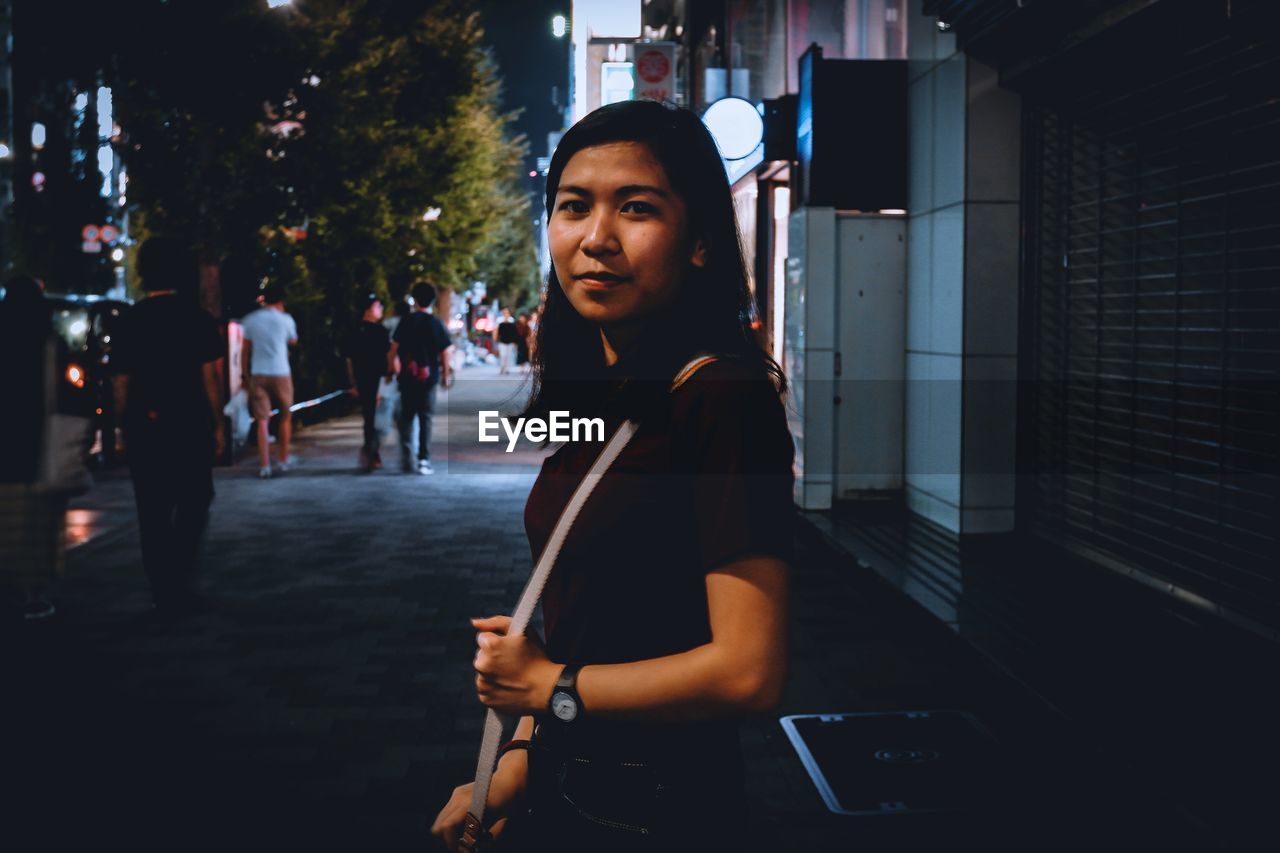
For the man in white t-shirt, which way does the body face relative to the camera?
away from the camera

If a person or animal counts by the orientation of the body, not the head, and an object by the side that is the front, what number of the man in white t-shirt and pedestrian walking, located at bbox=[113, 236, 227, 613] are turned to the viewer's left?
0

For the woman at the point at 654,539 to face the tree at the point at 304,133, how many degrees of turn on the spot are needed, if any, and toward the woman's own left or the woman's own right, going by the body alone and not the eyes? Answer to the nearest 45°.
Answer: approximately 135° to the woman's own right

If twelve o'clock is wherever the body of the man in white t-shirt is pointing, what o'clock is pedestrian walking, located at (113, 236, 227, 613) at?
The pedestrian walking is roughly at 6 o'clock from the man in white t-shirt.

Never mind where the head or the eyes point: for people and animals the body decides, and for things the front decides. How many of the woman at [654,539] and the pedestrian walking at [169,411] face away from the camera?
1

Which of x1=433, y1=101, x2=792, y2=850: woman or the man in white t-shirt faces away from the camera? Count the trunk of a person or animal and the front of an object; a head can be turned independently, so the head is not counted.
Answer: the man in white t-shirt

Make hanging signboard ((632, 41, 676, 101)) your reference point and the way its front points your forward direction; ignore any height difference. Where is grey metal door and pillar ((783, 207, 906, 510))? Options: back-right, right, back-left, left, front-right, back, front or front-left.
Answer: front

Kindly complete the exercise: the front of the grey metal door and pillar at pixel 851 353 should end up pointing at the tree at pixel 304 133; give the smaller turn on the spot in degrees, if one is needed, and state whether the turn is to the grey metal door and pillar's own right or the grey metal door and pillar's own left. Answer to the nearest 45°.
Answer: approximately 45° to the grey metal door and pillar's own right

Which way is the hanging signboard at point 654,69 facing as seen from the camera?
toward the camera

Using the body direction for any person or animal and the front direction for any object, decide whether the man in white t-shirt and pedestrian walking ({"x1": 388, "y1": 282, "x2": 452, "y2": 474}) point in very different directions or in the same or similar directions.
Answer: same or similar directions

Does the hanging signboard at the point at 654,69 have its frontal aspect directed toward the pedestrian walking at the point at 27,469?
yes

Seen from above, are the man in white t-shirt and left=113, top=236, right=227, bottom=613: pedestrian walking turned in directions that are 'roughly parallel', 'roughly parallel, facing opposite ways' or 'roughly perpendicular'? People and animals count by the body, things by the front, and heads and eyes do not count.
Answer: roughly parallel

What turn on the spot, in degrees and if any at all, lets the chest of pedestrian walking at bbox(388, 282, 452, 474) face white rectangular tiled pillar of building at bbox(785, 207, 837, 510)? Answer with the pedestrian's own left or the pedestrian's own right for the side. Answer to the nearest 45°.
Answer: approximately 135° to the pedestrian's own right

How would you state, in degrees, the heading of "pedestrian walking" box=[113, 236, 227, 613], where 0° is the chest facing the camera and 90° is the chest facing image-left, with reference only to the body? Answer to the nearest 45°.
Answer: approximately 180°
